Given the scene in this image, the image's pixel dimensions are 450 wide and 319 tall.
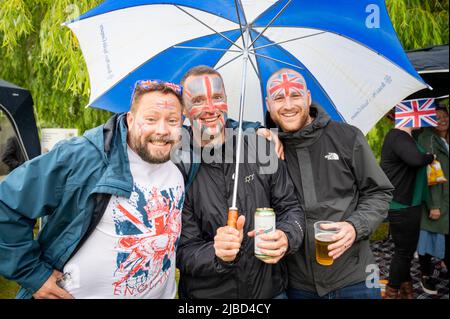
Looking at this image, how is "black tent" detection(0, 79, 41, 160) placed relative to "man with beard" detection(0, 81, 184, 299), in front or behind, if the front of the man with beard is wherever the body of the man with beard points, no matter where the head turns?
behind

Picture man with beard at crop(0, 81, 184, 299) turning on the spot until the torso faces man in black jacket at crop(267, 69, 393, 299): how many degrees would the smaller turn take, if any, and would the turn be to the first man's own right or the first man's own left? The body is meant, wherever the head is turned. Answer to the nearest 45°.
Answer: approximately 45° to the first man's own left

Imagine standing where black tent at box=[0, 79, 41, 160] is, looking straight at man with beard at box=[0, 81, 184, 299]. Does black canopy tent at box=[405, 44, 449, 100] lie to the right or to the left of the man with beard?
left

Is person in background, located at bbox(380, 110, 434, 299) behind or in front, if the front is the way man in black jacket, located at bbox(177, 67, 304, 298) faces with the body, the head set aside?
behind

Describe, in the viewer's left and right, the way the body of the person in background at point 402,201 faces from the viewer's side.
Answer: facing to the right of the viewer

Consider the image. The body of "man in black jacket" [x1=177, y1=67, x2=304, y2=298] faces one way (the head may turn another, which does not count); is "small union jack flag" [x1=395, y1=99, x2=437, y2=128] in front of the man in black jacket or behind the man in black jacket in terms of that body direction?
behind

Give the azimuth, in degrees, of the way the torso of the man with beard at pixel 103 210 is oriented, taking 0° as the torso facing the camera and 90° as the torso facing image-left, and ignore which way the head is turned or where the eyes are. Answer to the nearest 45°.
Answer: approximately 315°
